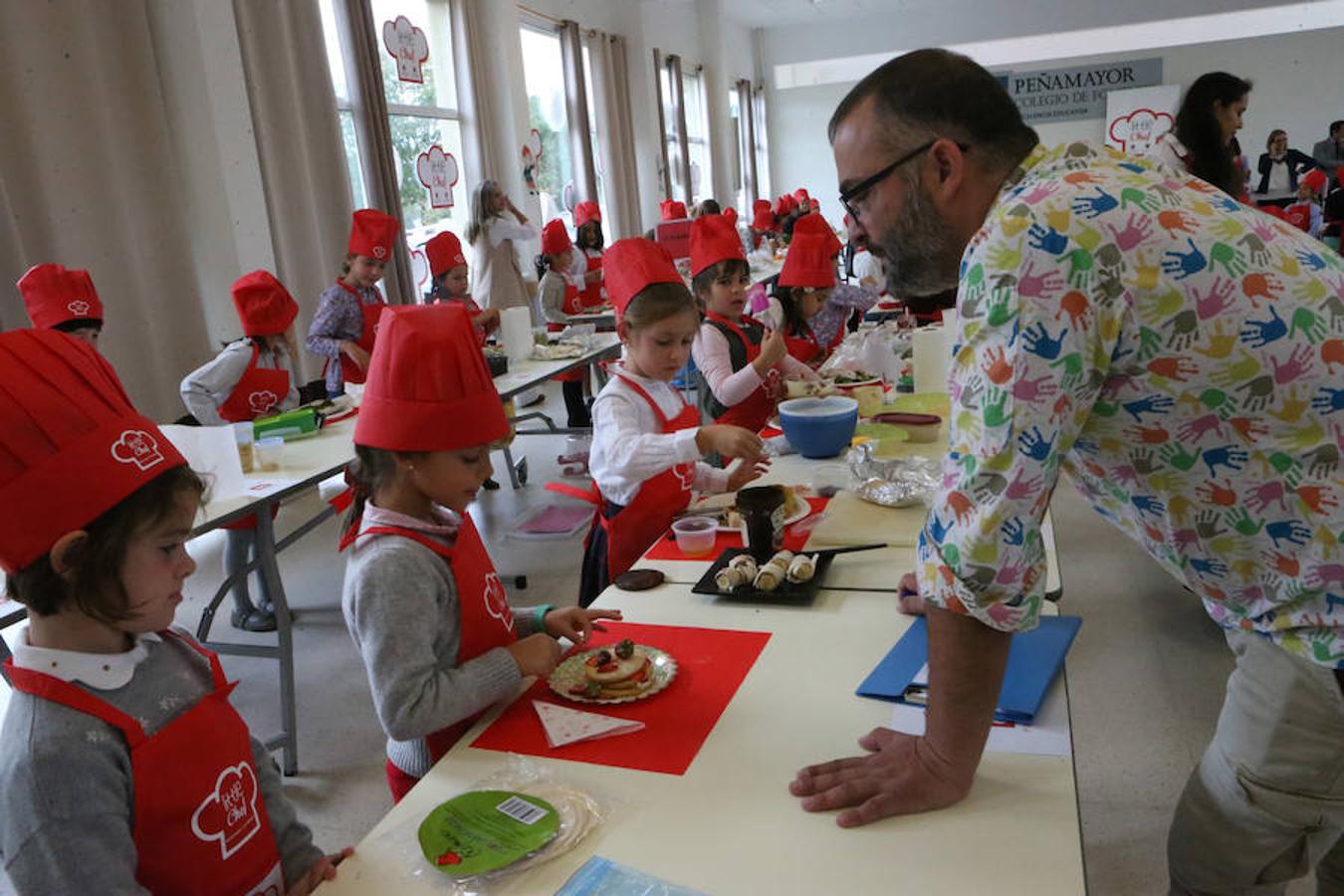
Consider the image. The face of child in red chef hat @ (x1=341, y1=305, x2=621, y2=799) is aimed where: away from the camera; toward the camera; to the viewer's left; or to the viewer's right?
to the viewer's right

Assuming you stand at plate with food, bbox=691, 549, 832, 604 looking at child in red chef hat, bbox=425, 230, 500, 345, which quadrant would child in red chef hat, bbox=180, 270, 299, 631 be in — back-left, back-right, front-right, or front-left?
front-left

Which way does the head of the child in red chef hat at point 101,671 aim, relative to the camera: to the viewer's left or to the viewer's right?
to the viewer's right

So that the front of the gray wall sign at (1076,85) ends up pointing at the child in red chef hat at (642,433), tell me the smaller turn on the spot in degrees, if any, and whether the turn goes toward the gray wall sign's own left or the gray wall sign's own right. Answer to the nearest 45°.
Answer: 0° — it already faces them

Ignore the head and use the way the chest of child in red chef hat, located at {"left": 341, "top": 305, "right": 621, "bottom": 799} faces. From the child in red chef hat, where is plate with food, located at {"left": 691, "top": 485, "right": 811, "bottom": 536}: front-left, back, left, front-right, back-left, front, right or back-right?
front-left

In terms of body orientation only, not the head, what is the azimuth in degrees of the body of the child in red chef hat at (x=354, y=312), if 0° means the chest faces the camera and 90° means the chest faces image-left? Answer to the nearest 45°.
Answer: approximately 315°

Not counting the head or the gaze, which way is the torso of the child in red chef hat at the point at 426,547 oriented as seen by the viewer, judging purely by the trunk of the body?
to the viewer's right

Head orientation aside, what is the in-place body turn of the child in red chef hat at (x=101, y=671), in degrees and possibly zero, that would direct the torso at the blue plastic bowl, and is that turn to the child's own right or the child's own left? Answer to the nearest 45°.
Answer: approximately 90° to the child's own left

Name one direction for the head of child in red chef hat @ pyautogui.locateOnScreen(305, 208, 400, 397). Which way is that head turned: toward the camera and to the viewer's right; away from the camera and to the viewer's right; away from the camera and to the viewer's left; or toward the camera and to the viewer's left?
toward the camera and to the viewer's right

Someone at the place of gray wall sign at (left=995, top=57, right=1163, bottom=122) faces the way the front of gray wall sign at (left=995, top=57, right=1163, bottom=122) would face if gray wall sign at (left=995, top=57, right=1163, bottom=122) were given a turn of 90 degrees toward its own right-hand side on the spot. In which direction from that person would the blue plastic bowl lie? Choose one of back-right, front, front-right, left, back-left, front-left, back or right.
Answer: left

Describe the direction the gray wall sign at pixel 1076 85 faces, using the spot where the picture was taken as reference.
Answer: facing the viewer

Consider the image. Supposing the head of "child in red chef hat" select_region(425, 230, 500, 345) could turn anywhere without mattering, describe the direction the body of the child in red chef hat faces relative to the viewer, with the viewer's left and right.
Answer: facing the viewer and to the right of the viewer

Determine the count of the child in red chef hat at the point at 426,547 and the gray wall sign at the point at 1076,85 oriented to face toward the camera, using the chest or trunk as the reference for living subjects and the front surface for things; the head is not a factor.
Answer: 1

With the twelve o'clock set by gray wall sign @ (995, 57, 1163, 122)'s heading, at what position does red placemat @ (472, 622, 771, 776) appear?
The red placemat is roughly at 12 o'clock from the gray wall sign.

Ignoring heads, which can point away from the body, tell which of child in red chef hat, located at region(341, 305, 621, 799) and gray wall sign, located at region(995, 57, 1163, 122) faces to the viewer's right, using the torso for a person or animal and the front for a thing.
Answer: the child in red chef hat

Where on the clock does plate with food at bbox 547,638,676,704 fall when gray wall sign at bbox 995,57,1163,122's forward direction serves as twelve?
The plate with food is roughly at 12 o'clock from the gray wall sign.

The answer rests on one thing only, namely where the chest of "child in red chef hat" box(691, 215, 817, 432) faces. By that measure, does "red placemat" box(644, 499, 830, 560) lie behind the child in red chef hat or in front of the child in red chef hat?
in front

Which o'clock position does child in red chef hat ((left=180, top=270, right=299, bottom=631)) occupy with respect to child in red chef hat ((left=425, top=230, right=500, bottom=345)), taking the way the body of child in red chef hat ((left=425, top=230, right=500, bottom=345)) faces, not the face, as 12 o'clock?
child in red chef hat ((left=180, top=270, right=299, bottom=631)) is roughly at 2 o'clock from child in red chef hat ((left=425, top=230, right=500, bottom=345)).

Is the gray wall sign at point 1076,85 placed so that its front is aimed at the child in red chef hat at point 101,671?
yes
